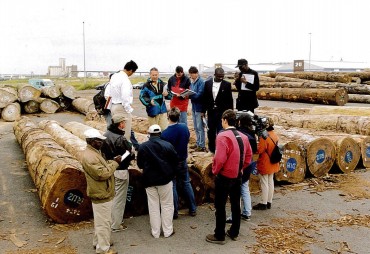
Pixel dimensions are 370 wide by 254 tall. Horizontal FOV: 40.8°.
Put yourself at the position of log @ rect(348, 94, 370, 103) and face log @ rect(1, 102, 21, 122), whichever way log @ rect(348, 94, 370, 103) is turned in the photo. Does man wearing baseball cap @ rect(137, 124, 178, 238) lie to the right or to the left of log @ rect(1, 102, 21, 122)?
left

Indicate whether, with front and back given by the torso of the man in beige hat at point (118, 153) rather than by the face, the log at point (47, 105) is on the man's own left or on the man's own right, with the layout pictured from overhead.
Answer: on the man's own left

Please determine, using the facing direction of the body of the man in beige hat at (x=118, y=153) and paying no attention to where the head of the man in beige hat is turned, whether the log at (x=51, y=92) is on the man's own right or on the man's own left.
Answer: on the man's own left

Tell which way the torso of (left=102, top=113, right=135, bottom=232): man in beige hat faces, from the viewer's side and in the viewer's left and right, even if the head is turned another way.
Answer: facing to the right of the viewer

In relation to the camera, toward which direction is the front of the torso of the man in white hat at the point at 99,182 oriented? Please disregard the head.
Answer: to the viewer's right

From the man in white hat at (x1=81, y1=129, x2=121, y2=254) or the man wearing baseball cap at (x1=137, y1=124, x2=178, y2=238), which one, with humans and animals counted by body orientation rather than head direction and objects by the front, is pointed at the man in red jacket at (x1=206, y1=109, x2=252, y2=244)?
the man in white hat

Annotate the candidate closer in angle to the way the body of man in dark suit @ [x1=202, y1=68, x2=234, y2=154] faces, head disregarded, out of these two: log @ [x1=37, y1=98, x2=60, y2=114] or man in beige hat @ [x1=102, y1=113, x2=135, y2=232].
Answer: the man in beige hat

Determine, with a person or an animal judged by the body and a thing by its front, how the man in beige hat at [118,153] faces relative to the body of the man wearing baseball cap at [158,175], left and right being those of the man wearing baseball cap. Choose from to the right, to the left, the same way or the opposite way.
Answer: to the right

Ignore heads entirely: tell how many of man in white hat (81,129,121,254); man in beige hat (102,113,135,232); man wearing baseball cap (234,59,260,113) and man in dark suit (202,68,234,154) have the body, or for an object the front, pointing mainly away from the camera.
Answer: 0

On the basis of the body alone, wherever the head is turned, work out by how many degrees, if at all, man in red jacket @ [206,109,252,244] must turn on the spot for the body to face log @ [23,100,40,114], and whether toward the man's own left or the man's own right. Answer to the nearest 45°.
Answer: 0° — they already face it

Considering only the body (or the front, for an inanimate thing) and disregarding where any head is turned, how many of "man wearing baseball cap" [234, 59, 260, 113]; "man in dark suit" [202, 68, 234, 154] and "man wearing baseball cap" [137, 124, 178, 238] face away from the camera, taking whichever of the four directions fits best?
1

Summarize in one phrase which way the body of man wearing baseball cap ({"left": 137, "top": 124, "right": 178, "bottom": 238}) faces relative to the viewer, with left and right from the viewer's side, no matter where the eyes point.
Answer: facing away from the viewer

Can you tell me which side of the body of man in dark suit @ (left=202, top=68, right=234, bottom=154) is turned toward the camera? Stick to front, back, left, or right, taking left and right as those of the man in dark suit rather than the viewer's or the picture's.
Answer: front

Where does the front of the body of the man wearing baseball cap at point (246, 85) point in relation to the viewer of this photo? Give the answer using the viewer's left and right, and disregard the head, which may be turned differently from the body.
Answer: facing the viewer and to the left of the viewer

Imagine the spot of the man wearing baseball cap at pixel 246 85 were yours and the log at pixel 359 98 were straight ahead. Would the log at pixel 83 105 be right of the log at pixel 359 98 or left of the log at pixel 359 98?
left

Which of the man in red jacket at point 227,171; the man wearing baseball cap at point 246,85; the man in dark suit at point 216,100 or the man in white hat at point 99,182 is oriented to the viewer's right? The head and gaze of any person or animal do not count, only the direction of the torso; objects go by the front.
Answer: the man in white hat
